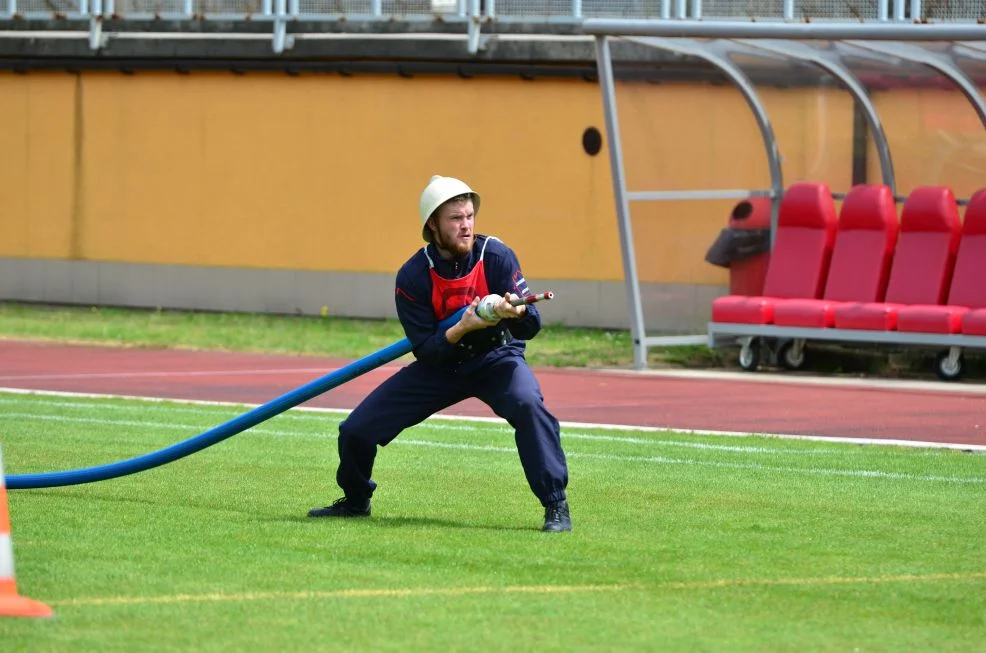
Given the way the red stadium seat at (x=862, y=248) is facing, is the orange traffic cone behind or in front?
in front

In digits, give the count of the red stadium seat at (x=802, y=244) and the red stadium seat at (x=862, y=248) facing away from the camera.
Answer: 0

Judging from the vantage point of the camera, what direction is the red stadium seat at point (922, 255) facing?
facing the viewer and to the left of the viewer

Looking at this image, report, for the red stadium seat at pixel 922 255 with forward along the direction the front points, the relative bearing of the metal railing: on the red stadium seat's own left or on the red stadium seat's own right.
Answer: on the red stadium seat's own right

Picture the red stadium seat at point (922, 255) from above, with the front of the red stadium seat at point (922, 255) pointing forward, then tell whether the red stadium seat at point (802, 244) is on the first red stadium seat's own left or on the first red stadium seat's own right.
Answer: on the first red stadium seat's own right

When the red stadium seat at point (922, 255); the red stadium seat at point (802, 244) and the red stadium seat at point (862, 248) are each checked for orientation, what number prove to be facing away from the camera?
0

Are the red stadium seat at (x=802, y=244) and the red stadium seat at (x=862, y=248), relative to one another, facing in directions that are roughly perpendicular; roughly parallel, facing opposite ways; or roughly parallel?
roughly parallel

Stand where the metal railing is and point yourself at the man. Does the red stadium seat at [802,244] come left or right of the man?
left

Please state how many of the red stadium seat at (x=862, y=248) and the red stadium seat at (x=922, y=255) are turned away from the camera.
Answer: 0

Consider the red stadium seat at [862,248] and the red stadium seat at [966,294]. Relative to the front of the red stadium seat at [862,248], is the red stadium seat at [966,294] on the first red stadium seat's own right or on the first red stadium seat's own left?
on the first red stadium seat's own left

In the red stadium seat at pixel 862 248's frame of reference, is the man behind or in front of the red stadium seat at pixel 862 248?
in front

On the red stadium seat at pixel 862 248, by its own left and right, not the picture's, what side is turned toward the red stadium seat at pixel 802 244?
right
